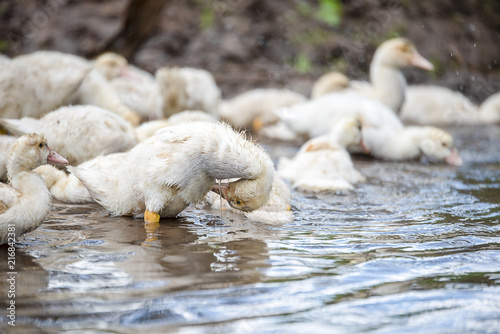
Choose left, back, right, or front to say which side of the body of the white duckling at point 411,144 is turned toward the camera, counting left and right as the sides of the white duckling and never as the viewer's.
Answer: right

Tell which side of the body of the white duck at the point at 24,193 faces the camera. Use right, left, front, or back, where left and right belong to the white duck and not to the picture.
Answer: right

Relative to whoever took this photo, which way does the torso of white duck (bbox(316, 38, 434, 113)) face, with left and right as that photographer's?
facing to the right of the viewer

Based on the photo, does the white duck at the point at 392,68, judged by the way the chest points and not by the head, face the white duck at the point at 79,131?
no

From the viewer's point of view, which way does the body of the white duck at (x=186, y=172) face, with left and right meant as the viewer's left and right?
facing to the right of the viewer

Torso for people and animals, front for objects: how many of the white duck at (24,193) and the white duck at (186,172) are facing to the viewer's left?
0

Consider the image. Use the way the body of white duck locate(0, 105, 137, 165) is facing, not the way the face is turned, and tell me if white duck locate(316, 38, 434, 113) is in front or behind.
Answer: in front

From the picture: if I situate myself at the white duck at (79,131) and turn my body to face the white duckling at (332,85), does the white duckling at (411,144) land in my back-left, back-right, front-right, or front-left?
front-right

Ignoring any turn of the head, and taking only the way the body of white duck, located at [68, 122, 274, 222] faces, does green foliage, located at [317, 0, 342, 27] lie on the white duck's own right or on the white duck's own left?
on the white duck's own left

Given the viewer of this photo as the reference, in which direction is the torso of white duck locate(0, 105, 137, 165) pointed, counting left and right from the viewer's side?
facing to the right of the viewer

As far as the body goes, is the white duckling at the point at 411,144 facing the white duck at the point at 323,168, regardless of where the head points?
no

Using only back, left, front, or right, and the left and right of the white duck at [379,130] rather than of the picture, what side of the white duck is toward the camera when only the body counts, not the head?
right
